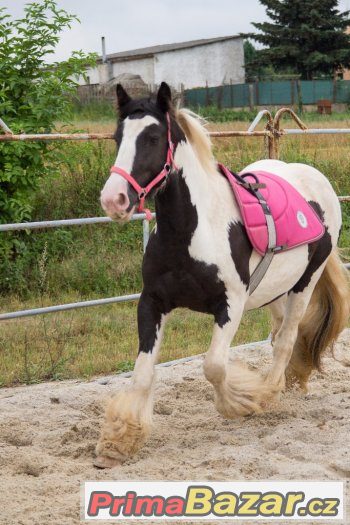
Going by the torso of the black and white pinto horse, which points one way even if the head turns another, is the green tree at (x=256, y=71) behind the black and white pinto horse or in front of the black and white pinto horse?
behind

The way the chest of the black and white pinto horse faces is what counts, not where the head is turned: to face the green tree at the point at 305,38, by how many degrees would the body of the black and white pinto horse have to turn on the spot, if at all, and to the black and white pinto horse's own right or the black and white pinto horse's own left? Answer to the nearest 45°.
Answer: approximately 135° to the black and white pinto horse's own right

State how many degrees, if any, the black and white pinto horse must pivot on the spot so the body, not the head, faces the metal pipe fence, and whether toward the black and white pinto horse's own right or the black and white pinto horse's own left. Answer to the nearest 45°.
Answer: approximately 90° to the black and white pinto horse's own right

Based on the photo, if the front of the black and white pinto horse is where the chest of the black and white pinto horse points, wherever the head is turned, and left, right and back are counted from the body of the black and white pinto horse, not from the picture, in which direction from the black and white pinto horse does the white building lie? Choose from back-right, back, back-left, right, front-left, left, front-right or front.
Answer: back-right

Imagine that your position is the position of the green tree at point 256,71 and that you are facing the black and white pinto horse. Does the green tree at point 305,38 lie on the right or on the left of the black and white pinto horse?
left

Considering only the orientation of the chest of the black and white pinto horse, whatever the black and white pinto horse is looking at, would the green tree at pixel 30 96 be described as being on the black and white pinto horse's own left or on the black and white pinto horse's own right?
on the black and white pinto horse's own right

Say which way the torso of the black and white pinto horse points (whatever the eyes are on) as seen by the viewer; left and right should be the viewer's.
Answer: facing the viewer and to the left of the viewer

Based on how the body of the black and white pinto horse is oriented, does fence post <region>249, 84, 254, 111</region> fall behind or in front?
behind
